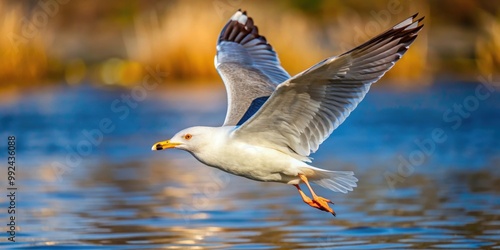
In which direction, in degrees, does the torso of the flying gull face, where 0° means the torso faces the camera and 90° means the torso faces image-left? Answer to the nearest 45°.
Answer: approximately 90°
